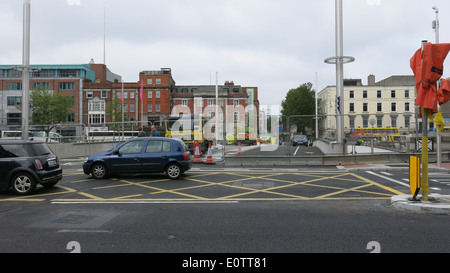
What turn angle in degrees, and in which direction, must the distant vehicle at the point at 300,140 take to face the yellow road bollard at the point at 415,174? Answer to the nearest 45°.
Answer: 0° — it already faces it

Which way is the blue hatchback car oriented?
to the viewer's left

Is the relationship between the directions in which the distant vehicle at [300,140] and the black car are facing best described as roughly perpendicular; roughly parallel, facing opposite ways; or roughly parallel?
roughly perpendicular

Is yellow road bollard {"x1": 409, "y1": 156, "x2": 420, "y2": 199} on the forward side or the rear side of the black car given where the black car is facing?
on the rear side

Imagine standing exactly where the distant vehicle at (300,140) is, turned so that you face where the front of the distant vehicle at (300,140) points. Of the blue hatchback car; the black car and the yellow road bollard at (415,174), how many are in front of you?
3

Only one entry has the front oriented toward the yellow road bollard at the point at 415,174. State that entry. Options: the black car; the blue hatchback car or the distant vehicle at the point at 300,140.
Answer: the distant vehicle

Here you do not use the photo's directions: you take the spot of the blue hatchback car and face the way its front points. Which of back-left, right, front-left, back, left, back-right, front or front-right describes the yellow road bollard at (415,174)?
back-left

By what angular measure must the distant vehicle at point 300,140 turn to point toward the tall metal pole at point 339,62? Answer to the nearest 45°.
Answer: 0° — it already faces it

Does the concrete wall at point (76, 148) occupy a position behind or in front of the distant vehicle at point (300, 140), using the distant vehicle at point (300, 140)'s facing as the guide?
in front

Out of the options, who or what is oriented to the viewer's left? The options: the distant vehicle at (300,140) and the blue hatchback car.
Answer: the blue hatchback car

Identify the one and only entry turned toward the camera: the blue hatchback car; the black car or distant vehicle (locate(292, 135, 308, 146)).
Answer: the distant vehicle

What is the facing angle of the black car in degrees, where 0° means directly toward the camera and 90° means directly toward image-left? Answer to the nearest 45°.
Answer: approximately 135°

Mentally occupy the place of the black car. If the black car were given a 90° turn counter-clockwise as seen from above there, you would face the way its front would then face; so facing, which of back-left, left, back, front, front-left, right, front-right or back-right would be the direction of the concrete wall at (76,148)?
back-right

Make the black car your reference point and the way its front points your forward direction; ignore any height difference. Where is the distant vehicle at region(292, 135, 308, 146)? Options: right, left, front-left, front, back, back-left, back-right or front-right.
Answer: right

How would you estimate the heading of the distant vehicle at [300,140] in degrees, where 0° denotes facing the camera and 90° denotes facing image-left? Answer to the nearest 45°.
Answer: approximately 0°
